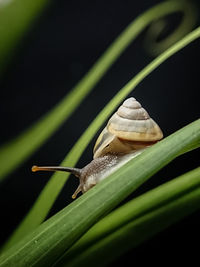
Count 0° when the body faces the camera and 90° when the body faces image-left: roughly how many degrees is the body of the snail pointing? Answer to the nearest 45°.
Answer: approximately 90°
